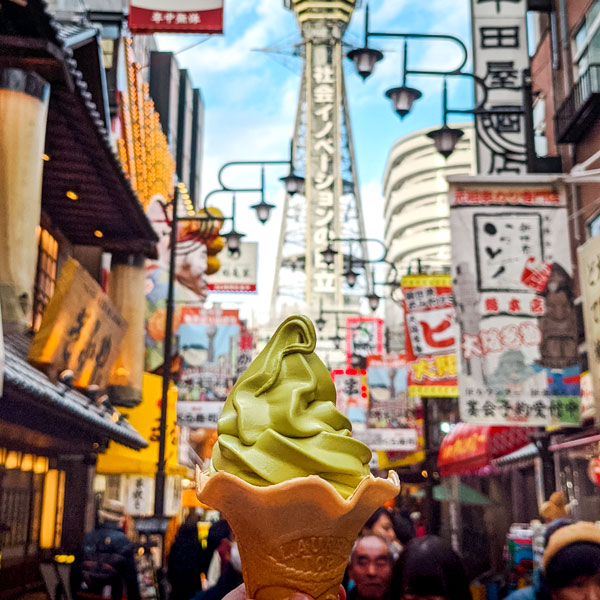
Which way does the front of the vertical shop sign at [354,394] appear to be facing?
toward the camera

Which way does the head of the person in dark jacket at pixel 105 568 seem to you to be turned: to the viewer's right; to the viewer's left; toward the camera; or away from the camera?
away from the camera

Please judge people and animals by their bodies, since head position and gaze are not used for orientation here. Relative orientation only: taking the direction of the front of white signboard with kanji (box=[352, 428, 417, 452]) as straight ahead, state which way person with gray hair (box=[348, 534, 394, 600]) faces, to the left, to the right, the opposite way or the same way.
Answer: the same way

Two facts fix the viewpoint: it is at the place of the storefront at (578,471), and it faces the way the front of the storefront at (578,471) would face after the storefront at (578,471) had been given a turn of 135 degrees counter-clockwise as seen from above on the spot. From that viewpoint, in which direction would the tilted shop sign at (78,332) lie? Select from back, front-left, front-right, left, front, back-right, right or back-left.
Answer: back-right

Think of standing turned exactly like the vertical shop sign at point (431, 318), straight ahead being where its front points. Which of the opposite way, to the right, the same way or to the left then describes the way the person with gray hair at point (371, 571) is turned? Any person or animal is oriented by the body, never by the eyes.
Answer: the same way

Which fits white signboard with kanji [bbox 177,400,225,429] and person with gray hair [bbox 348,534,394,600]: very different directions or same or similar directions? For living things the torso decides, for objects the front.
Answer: same or similar directions

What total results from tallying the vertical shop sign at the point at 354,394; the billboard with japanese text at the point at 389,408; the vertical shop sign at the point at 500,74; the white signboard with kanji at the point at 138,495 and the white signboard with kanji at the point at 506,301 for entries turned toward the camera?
5

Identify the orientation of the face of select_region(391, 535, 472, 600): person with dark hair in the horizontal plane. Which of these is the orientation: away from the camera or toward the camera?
away from the camera

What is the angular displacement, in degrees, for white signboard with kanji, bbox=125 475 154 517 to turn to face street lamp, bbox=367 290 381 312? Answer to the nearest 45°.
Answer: approximately 135° to its left

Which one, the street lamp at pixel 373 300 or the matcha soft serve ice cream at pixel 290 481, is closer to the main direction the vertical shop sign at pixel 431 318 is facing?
the matcha soft serve ice cream

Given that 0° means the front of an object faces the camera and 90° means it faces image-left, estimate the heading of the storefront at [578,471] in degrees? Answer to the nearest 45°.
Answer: approximately 45°

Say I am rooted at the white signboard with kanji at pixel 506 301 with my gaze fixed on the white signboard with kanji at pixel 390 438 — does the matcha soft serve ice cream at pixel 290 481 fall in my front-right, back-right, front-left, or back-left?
back-left

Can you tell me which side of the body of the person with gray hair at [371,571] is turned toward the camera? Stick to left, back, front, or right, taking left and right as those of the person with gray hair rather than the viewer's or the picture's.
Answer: front

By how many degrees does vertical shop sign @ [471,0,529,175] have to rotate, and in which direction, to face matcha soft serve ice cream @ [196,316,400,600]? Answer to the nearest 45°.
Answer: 0° — it already faces it

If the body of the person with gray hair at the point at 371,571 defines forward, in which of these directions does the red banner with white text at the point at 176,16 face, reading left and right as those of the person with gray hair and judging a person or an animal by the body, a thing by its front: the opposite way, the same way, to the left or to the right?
the same way

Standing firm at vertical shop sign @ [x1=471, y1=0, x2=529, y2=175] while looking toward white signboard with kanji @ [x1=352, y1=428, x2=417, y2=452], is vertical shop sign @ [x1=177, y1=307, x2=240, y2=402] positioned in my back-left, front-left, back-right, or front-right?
front-left

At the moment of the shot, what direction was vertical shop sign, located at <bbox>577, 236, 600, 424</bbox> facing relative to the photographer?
facing the viewer and to the left of the viewer
